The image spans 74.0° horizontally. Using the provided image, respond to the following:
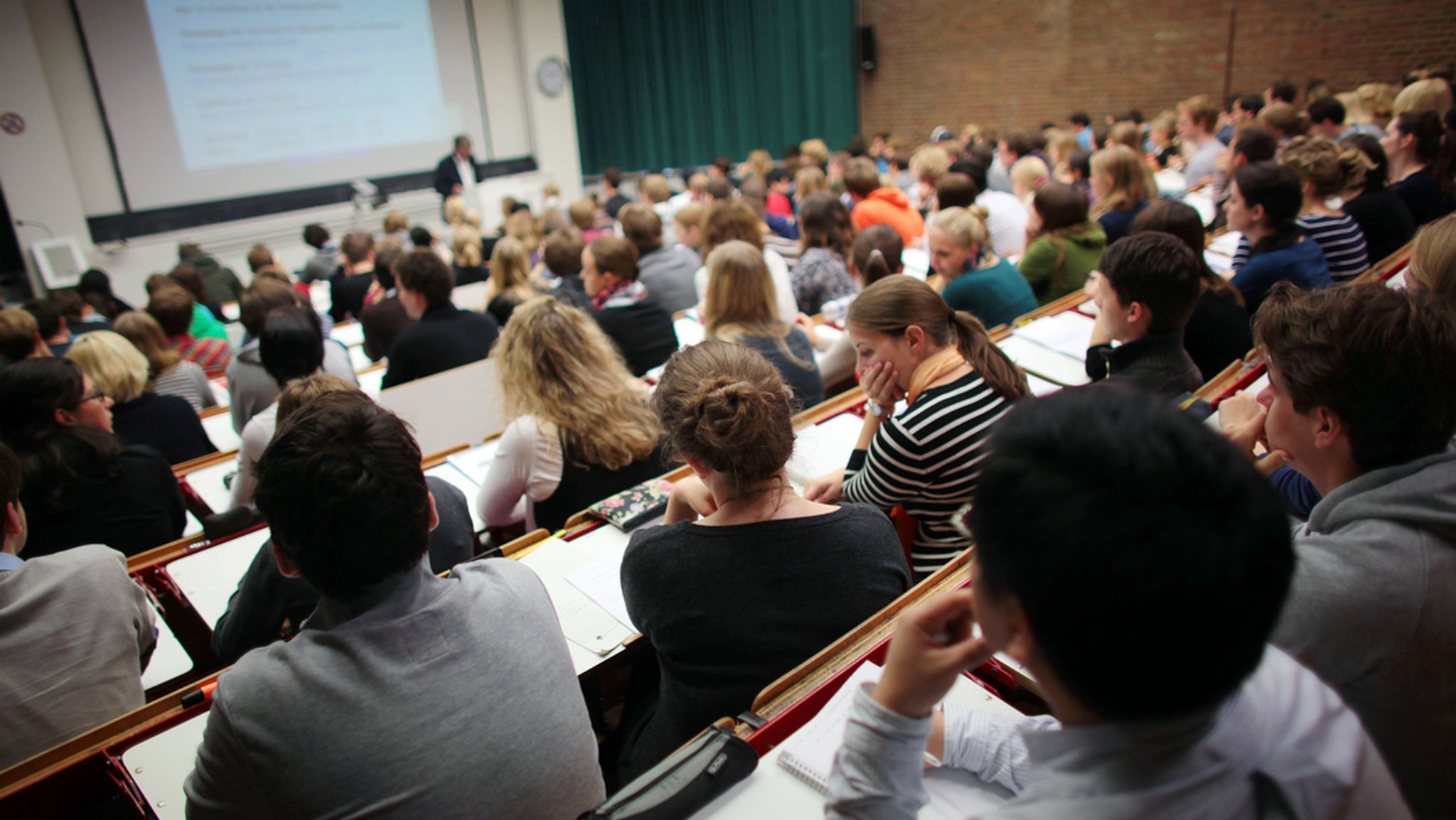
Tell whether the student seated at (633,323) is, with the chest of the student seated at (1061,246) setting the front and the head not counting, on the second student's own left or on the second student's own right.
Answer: on the second student's own left

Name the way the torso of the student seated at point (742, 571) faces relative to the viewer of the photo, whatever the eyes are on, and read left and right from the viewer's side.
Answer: facing away from the viewer

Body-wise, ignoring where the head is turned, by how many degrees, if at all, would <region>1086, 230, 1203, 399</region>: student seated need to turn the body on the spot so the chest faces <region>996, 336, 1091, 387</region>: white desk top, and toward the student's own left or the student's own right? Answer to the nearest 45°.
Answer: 0° — they already face it

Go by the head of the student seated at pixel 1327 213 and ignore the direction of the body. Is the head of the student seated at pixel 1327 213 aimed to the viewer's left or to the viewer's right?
to the viewer's left

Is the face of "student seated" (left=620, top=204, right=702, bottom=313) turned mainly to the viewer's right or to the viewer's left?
to the viewer's left

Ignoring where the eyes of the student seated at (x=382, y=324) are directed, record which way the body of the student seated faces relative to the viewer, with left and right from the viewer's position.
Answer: facing away from the viewer and to the left of the viewer

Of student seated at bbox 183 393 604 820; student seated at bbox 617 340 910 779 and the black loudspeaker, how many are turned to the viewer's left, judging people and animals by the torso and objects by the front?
0

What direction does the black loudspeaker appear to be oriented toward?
toward the camera

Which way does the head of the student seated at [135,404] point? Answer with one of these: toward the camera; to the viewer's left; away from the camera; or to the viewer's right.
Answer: away from the camera

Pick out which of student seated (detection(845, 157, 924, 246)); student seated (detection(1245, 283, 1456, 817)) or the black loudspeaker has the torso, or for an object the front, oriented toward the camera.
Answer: the black loudspeaker

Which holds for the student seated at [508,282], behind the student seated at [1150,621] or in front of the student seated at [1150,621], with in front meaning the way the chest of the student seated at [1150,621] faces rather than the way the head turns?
in front

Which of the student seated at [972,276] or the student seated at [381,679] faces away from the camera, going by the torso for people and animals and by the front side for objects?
the student seated at [381,679]

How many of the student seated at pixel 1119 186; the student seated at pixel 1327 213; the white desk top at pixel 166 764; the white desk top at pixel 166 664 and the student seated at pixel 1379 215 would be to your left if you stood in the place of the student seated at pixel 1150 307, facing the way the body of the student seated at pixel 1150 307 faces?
2
